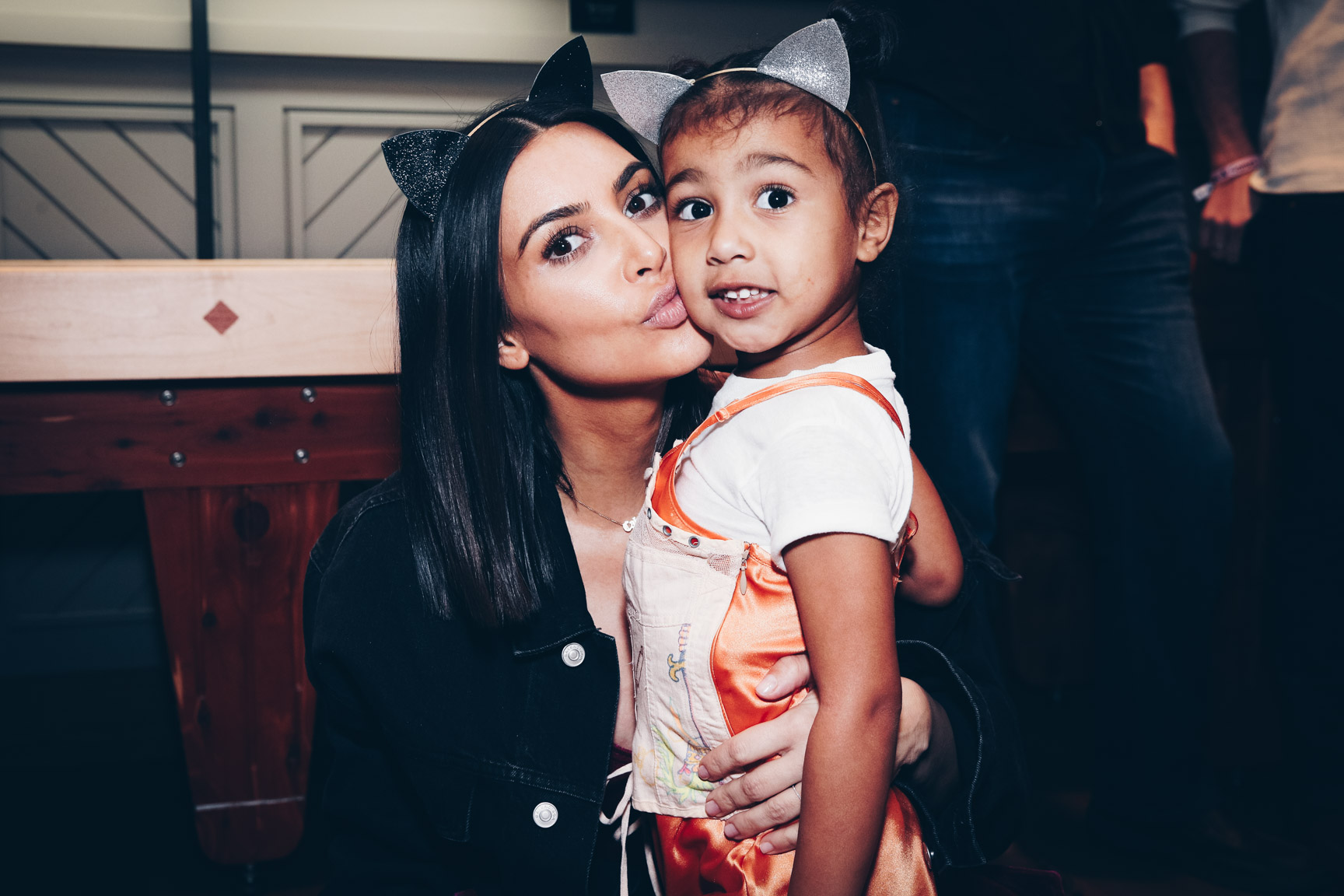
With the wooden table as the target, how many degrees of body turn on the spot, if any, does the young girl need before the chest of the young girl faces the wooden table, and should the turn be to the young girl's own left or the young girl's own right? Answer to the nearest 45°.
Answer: approximately 90° to the young girl's own right

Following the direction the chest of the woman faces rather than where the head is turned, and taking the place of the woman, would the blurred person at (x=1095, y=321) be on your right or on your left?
on your left

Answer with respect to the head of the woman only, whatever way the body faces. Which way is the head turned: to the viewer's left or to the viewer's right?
to the viewer's right

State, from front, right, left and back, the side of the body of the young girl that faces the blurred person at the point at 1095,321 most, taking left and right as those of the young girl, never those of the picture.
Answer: back

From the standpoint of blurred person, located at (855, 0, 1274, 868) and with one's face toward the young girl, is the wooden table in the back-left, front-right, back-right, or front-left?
front-right

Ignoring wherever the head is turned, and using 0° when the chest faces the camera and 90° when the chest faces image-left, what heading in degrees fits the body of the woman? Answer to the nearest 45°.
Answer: approximately 315°
